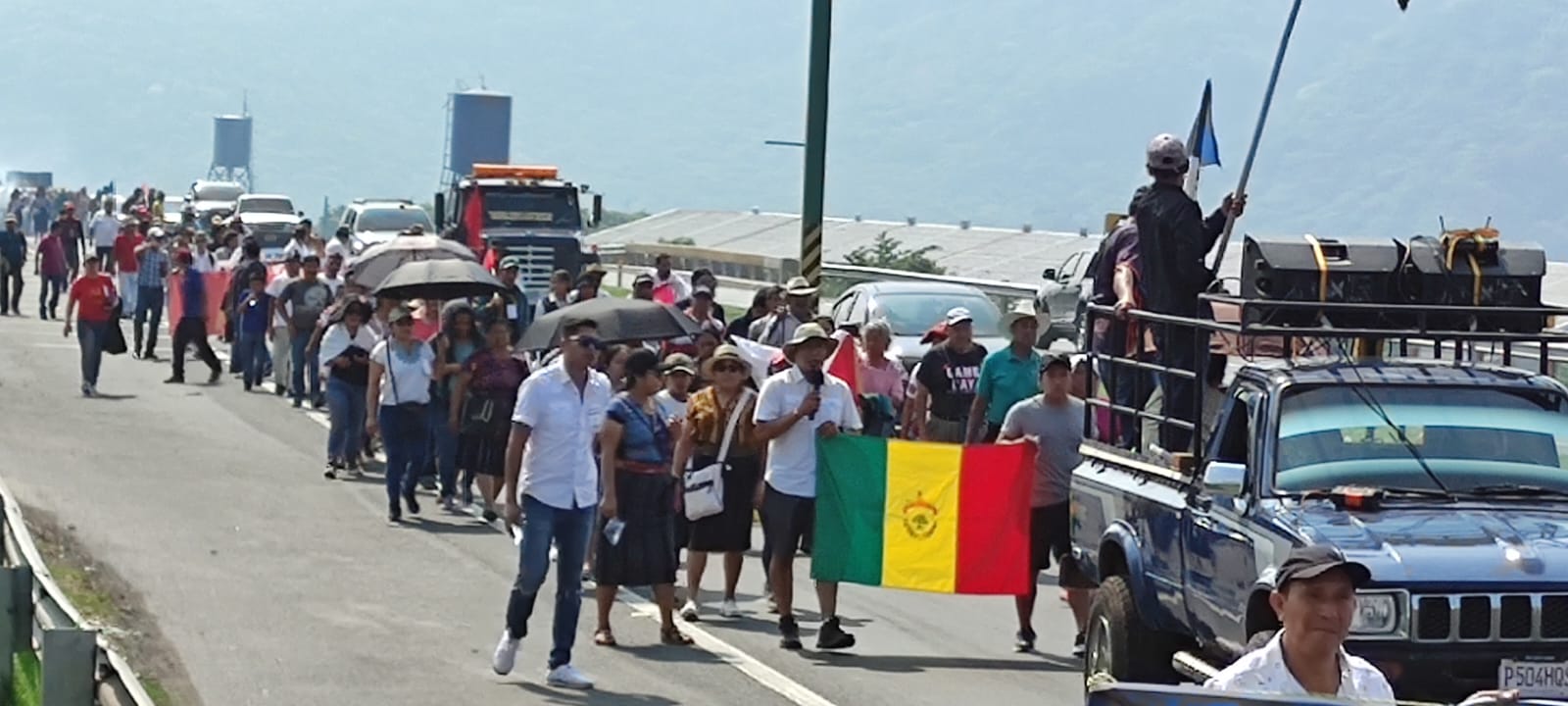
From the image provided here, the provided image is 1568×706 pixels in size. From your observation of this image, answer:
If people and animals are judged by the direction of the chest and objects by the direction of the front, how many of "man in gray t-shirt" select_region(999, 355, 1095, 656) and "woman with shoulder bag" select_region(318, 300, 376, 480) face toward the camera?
2

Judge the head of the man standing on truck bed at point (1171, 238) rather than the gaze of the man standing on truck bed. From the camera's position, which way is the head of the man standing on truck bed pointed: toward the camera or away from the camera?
away from the camera

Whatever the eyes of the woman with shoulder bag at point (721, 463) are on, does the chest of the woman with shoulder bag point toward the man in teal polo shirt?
no

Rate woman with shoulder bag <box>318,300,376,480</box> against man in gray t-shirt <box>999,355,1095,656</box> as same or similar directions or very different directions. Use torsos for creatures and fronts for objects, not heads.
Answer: same or similar directions

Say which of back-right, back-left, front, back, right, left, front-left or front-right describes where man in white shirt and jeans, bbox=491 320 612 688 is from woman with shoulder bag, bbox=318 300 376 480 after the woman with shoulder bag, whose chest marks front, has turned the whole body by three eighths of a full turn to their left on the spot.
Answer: back-right

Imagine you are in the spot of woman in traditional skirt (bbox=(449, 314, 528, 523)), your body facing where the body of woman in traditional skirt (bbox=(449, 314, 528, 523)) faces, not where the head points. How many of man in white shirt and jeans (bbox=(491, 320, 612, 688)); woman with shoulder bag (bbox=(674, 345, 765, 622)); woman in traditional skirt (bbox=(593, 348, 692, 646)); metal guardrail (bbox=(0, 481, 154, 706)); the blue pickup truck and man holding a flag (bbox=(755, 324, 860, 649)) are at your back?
0

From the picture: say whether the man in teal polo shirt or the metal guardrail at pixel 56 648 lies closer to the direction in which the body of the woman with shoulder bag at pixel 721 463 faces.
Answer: the metal guardrail

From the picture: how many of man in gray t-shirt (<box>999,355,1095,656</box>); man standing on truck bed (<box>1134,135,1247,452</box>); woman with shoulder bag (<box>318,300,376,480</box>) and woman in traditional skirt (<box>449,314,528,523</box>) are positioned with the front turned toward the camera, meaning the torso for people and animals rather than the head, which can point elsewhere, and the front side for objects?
3

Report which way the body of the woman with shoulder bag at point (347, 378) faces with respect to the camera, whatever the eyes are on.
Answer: toward the camera

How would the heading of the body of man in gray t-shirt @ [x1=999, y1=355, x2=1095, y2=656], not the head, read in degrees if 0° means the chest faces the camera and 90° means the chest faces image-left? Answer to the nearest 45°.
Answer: approximately 0°

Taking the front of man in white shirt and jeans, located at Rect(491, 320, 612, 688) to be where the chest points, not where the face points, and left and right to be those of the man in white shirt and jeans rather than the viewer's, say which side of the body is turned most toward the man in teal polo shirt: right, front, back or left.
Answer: left

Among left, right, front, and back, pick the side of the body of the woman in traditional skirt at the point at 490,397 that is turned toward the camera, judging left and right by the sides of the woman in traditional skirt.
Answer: front

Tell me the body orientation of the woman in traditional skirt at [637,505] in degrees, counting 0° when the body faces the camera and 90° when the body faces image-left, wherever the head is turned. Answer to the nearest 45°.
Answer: approximately 315°

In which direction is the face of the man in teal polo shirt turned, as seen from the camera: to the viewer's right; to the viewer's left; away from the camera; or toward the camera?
toward the camera
